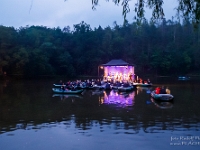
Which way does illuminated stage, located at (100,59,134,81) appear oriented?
toward the camera
